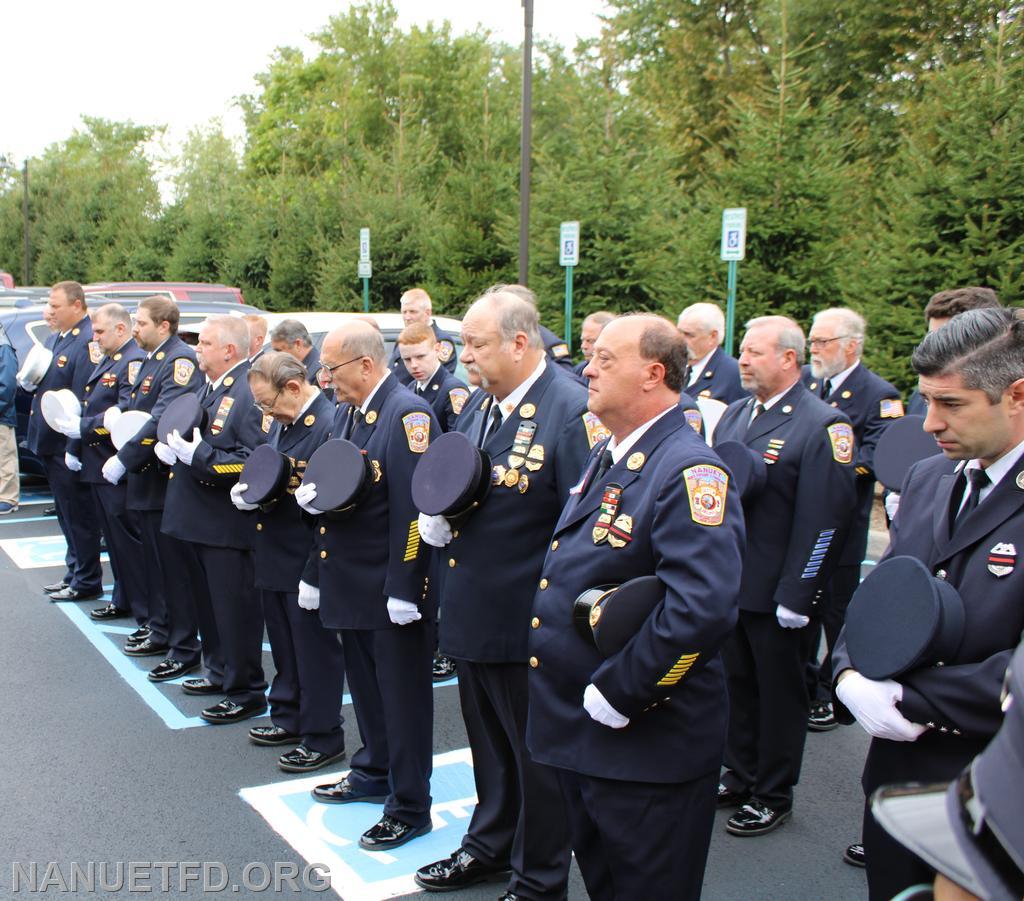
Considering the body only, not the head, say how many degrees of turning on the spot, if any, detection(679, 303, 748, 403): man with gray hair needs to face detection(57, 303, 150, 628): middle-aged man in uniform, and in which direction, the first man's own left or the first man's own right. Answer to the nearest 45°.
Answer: approximately 45° to the first man's own right

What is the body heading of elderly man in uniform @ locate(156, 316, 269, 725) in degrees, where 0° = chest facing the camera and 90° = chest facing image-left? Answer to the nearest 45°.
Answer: approximately 45°

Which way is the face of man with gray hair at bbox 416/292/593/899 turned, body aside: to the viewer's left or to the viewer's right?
to the viewer's left

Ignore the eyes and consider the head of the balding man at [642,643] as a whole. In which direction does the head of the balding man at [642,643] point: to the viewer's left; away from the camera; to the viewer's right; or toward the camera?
to the viewer's left

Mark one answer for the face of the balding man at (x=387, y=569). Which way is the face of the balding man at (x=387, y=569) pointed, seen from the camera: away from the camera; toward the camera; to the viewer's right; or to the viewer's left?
to the viewer's left

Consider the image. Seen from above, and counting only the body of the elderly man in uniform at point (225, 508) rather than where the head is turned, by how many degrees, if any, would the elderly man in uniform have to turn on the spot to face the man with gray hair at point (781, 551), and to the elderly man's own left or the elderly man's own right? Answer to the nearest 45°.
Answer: approximately 90° to the elderly man's own left

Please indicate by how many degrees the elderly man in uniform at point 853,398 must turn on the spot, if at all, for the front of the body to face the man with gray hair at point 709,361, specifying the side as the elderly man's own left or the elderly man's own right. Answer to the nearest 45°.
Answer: approximately 90° to the elderly man's own right

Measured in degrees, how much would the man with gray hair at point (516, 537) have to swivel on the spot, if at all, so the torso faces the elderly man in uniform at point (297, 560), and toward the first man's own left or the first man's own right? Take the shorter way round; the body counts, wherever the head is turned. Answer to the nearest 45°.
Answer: approximately 90° to the first man's own right

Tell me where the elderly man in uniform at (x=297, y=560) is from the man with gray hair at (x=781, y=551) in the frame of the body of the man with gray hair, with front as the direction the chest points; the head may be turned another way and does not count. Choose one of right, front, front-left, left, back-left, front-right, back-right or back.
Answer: front-right

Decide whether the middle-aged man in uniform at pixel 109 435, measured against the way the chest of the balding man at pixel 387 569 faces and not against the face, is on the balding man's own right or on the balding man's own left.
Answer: on the balding man's own right
